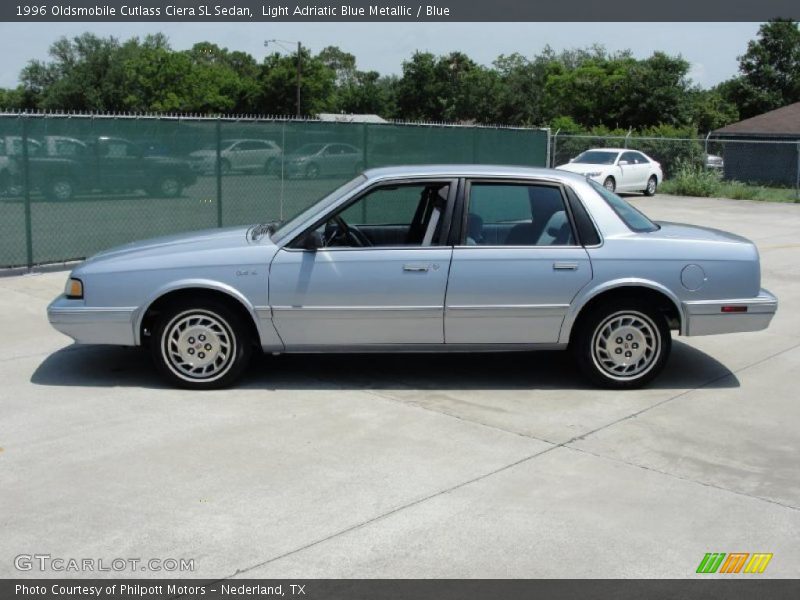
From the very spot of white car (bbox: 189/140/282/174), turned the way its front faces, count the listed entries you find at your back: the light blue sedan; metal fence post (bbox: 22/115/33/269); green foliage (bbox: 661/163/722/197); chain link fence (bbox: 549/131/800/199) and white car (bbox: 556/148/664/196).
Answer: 3

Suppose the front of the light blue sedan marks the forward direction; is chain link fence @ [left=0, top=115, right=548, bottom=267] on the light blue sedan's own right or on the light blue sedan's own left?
on the light blue sedan's own right

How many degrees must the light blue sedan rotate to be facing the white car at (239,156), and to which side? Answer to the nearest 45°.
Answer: approximately 90° to its right

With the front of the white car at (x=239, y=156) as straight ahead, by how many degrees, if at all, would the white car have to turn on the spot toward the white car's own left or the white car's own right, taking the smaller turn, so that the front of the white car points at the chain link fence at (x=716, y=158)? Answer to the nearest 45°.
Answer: approximately 180°

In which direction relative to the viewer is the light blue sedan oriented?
to the viewer's left

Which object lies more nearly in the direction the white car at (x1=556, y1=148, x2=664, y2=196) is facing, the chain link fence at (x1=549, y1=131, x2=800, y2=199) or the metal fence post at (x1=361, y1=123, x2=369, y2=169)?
the metal fence post

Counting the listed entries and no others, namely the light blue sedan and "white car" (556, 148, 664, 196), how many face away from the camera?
0

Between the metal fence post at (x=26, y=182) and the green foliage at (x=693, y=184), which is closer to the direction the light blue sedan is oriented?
the metal fence post

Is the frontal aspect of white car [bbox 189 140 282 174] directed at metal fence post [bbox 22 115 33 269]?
no

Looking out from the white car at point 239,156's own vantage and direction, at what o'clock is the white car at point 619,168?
the white car at point 619,168 is roughly at 6 o'clock from the white car at point 239,156.

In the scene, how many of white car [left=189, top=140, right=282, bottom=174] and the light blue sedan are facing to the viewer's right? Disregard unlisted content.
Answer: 0

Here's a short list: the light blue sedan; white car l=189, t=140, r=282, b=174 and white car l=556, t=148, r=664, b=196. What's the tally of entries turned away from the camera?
0

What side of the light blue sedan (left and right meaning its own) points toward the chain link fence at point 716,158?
right

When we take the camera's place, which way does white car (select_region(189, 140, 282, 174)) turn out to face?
facing the viewer and to the left of the viewer

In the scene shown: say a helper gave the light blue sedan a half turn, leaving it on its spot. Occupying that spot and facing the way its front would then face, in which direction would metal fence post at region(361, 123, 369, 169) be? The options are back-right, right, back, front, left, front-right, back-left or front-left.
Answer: left
